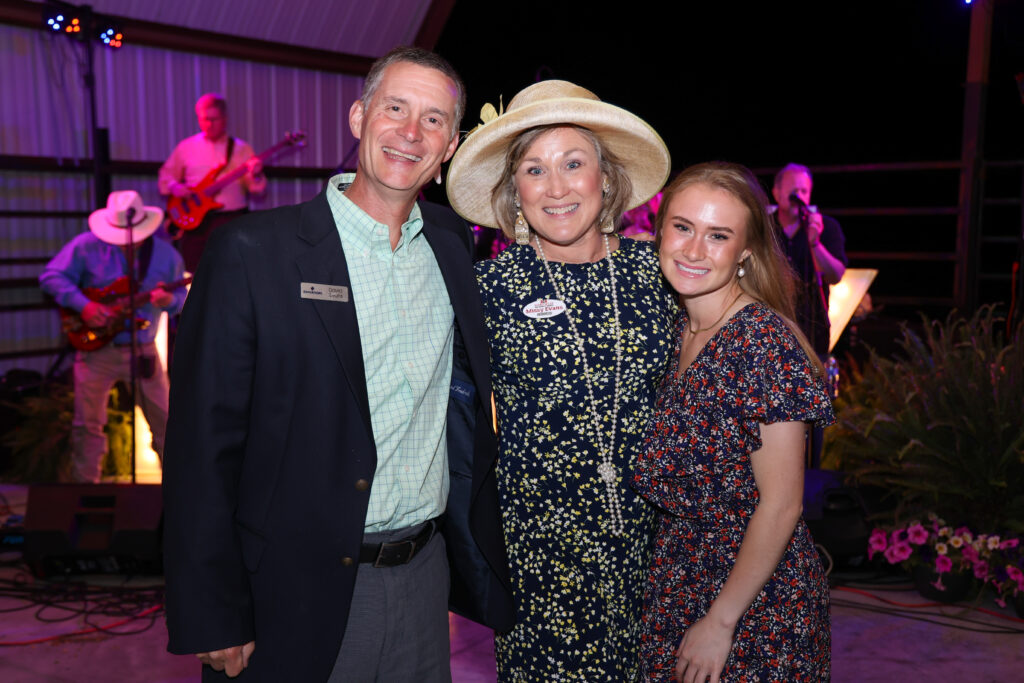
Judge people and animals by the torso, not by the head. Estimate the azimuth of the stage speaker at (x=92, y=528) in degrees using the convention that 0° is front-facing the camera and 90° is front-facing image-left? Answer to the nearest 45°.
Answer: approximately 180°

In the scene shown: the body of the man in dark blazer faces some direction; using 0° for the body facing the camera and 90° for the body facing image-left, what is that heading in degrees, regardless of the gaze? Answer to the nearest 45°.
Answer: approximately 315°

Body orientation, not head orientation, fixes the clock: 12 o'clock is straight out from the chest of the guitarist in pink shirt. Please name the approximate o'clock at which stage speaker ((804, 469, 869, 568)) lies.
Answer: The stage speaker is roughly at 11 o'clock from the guitarist in pink shirt.

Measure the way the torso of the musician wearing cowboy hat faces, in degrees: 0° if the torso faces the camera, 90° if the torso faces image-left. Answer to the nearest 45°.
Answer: approximately 0°

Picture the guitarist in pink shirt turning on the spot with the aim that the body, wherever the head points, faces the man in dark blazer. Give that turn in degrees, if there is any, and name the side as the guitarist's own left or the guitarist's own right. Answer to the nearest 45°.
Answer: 0° — they already face them

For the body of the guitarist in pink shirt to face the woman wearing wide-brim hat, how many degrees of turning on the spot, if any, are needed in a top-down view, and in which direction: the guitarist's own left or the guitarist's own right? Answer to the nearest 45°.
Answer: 0° — they already face them

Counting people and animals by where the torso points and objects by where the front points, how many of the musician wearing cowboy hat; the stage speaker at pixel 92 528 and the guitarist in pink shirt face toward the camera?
2
